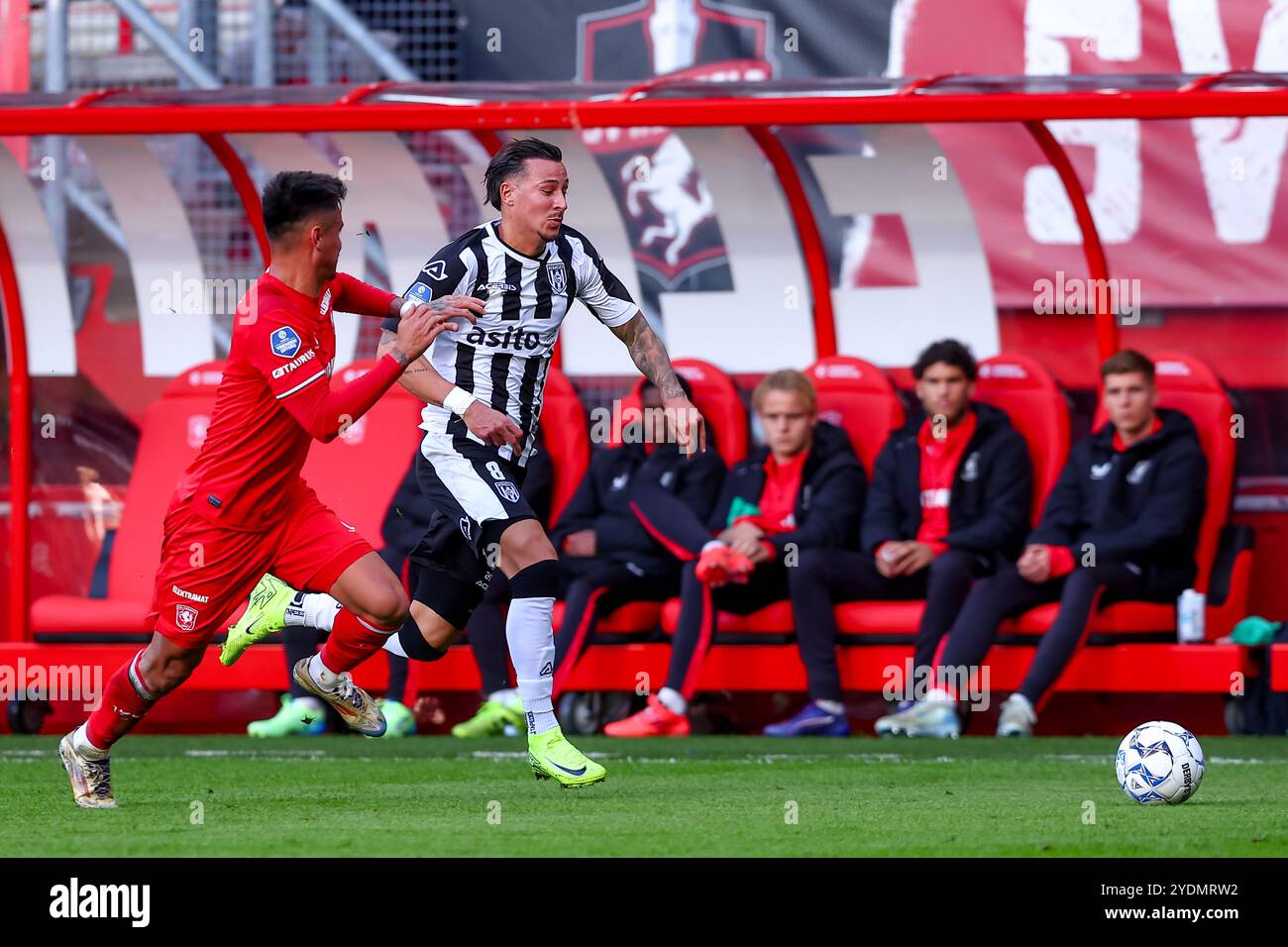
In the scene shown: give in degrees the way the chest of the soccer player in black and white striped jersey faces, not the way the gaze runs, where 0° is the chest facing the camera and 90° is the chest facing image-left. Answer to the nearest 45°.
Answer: approximately 315°

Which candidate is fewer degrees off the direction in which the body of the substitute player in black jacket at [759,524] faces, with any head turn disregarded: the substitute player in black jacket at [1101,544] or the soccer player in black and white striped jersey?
the soccer player in black and white striped jersey

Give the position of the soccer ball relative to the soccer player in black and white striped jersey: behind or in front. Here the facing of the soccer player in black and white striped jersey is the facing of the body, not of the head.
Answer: in front

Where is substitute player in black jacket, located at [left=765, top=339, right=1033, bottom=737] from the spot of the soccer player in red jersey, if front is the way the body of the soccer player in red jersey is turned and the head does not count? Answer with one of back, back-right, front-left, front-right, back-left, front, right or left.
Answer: front-left

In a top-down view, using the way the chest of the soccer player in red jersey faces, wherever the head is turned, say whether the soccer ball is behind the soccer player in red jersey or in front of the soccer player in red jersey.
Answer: in front

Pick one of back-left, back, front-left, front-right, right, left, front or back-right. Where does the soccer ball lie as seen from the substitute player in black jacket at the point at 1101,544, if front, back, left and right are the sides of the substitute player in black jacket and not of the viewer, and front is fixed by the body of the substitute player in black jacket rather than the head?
front-left

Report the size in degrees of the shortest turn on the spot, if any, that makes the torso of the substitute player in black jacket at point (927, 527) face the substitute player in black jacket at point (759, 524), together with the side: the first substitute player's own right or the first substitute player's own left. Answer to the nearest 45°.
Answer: approximately 45° to the first substitute player's own right

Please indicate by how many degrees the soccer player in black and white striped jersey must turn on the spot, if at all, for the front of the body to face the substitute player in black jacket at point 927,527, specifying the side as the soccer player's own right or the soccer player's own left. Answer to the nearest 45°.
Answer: approximately 90° to the soccer player's own left

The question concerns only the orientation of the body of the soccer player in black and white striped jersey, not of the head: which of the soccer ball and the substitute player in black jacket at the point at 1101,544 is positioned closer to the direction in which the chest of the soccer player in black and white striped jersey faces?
the soccer ball

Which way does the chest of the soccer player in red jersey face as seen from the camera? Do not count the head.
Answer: to the viewer's right

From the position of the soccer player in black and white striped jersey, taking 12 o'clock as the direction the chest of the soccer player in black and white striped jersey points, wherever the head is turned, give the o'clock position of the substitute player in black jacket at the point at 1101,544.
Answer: The substitute player in black jacket is roughly at 9 o'clock from the soccer player in black and white striped jersey.
